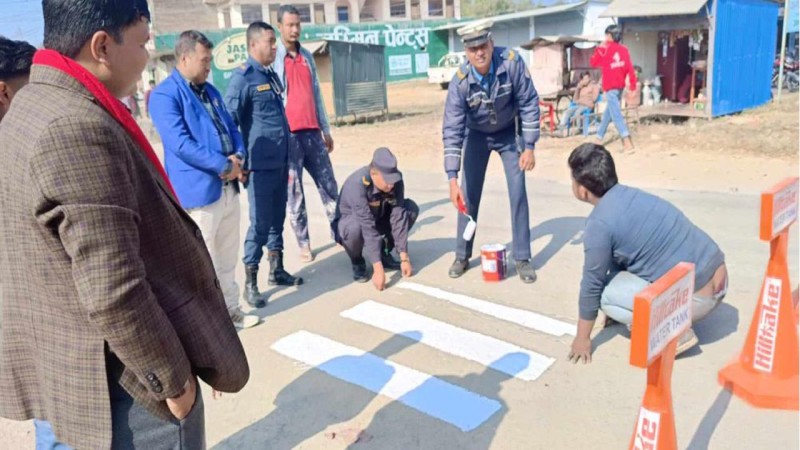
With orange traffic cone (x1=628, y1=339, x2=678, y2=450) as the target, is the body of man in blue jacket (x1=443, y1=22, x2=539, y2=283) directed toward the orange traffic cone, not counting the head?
yes

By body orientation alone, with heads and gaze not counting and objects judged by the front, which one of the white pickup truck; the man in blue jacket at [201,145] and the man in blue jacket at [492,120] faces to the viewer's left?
the white pickup truck

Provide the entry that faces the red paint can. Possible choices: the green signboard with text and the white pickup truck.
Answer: the green signboard with text

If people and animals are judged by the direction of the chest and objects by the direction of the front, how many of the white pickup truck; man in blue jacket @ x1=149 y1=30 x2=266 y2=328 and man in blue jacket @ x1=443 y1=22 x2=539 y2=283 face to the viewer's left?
1

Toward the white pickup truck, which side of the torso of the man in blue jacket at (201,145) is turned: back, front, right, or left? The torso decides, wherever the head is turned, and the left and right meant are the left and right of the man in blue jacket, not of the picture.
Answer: left

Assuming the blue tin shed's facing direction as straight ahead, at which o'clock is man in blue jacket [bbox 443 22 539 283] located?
The man in blue jacket is roughly at 11 o'clock from the blue tin shed.

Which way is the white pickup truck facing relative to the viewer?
to the viewer's left

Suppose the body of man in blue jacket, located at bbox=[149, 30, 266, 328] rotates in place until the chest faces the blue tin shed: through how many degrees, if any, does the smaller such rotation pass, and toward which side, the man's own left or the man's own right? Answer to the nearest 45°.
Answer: approximately 90° to the man's own left

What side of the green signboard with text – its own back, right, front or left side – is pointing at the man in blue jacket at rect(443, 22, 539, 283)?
front

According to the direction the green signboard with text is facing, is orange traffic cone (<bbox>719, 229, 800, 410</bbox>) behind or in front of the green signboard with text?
in front

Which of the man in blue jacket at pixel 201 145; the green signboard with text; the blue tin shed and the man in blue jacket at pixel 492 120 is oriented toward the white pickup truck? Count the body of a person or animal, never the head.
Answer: the green signboard with text

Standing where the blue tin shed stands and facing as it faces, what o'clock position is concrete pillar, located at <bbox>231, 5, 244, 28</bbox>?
The concrete pillar is roughly at 3 o'clock from the blue tin shed.

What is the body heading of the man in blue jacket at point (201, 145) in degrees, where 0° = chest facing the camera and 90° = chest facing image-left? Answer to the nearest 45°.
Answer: approximately 315°
